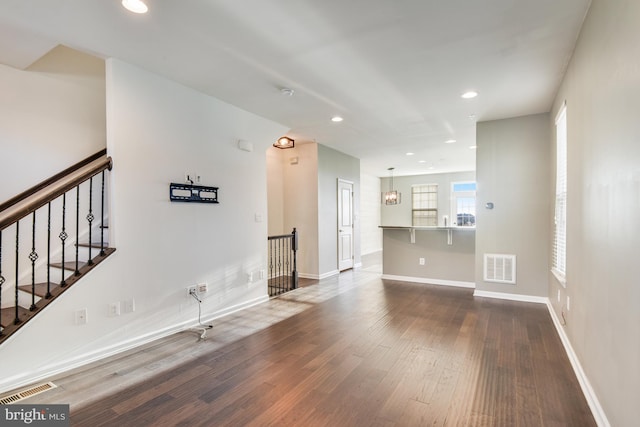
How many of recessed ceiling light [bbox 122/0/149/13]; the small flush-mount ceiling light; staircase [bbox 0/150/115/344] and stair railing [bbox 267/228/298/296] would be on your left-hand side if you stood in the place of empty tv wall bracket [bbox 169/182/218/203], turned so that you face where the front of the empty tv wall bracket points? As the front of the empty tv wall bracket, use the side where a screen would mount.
2

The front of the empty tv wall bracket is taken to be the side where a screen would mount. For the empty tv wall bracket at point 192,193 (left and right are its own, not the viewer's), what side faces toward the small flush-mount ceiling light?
left

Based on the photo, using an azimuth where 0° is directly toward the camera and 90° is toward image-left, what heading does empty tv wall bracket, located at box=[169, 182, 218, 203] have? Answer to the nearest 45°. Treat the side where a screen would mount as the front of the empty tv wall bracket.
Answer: approximately 315°

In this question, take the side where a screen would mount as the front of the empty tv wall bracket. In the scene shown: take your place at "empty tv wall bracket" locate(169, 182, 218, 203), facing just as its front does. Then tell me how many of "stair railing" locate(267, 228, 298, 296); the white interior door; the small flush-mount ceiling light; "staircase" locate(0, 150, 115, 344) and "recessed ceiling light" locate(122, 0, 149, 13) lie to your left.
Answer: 3

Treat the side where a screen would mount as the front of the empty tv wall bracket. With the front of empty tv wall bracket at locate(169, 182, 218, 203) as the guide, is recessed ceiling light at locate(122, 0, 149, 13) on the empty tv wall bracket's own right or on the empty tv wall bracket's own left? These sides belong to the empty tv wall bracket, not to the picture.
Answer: on the empty tv wall bracket's own right
